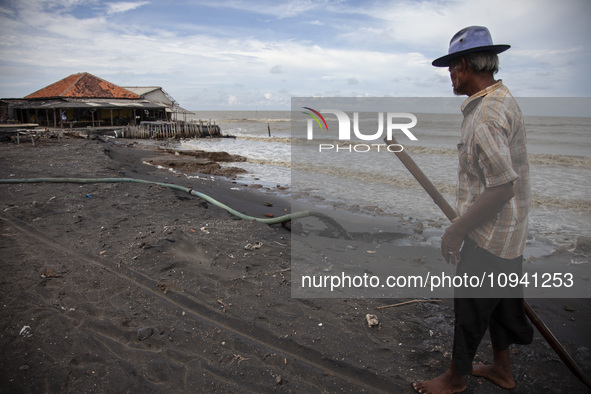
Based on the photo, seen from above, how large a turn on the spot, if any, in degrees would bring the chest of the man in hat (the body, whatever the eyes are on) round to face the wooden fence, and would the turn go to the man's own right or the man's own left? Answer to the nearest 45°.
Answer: approximately 45° to the man's own right

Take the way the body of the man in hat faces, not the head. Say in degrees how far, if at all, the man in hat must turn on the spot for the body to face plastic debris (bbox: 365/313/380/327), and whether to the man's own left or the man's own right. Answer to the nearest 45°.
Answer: approximately 45° to the man's own right

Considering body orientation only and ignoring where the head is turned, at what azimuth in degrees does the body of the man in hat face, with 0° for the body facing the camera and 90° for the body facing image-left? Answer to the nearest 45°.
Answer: approximately 90°

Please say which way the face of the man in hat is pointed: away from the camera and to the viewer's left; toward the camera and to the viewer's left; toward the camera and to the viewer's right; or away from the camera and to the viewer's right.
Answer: away from the camera and to the viewer's left

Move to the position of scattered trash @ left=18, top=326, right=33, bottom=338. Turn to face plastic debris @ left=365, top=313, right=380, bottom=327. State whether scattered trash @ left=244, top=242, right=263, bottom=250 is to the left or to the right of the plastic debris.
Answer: left

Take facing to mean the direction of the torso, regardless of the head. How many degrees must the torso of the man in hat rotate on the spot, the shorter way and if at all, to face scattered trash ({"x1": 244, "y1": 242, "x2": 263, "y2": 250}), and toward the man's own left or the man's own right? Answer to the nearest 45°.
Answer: approximately 45° to the man's own right

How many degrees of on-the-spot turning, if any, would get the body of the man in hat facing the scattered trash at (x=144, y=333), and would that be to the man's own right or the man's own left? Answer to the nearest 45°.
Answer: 0° — they already face it
